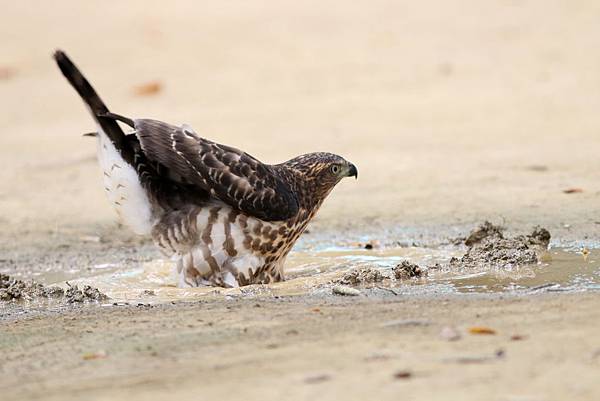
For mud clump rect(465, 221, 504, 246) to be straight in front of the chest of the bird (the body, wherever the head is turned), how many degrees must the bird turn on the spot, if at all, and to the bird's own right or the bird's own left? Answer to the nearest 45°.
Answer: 0° — it already faces it

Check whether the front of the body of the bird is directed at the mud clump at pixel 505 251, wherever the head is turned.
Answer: yes

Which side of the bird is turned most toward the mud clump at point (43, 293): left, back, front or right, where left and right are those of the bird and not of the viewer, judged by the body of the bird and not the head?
back

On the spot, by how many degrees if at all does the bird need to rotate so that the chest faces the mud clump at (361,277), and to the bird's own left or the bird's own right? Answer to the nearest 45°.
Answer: approximately 45° to the bird's own right

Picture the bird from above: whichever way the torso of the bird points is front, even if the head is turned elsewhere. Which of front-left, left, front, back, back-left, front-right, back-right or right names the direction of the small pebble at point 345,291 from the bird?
front-right

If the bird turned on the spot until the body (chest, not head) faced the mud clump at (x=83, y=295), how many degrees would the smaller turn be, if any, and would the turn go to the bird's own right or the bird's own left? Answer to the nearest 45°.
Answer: approximately 135° to the bird's own right

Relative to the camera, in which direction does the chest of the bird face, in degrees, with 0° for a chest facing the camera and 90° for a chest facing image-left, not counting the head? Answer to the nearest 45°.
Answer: approximately 270°
